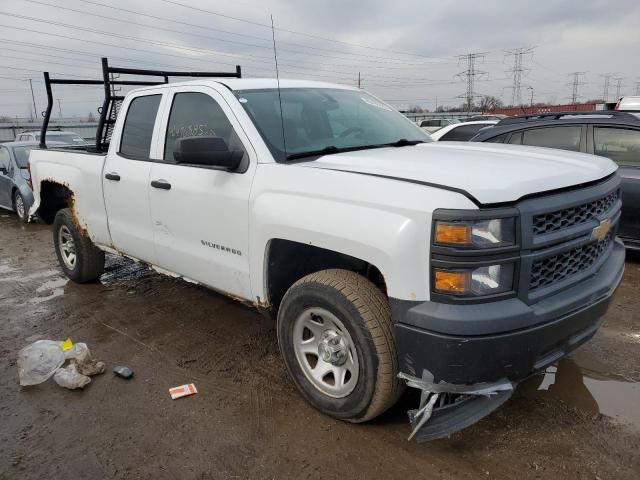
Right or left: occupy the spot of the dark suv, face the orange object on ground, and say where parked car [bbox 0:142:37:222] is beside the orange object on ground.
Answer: right

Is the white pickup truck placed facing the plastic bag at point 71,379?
no

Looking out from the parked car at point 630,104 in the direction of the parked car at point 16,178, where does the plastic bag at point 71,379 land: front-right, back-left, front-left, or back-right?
front-left

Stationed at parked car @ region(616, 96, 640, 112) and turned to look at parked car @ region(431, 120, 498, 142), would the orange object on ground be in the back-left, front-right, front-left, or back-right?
front-left

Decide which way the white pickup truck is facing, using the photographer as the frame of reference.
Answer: facing the viewer and to the right of the viewer

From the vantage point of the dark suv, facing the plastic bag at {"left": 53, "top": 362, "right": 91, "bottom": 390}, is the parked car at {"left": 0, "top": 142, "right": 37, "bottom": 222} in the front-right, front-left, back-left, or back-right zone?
front-right

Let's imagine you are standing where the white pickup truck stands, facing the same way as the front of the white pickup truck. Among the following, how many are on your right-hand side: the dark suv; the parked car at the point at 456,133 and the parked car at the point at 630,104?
0

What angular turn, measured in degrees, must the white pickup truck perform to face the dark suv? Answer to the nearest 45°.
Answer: approximately 90° to its left

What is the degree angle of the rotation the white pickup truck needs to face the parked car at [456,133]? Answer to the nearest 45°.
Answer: approximately 135° to its left

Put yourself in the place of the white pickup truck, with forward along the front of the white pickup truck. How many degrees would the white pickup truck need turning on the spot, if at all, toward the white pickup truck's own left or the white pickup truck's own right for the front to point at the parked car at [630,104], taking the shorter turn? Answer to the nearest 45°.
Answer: approximately 90° to the white pickup truck's own left

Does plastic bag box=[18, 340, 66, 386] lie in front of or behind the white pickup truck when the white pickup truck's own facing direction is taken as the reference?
behind
